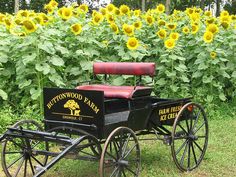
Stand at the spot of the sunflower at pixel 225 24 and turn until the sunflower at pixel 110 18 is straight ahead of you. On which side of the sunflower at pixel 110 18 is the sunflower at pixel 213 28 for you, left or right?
left

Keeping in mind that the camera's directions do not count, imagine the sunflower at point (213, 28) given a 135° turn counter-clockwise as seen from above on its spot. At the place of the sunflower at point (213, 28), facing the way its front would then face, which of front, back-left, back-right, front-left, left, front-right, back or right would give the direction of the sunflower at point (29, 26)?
back

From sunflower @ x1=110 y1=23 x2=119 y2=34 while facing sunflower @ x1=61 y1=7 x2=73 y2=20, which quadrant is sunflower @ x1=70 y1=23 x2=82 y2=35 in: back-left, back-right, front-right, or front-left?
front-left

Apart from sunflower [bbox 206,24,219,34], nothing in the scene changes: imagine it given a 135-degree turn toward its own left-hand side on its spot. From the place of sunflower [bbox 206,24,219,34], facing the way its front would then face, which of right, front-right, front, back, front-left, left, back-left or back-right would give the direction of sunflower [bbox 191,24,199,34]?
left

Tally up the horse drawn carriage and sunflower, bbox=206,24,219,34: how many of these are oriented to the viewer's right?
0

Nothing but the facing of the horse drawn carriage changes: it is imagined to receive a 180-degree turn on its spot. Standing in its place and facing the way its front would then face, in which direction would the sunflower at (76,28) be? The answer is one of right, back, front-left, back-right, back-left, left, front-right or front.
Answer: front-left

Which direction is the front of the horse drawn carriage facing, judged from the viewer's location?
facing the viewer and to the left of the viewer

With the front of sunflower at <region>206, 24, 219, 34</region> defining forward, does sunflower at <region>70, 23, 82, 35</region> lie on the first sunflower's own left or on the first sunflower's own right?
on the first sunflower's own right

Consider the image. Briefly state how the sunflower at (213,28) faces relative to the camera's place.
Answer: facing the viewer

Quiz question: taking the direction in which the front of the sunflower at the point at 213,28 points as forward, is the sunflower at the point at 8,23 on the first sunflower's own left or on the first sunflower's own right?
on the first sunflower's own right

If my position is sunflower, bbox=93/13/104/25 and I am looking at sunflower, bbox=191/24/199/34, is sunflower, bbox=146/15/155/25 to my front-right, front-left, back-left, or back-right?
front-left

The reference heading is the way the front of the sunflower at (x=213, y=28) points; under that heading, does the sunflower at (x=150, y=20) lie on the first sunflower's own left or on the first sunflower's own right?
on the first sunflower's own right
